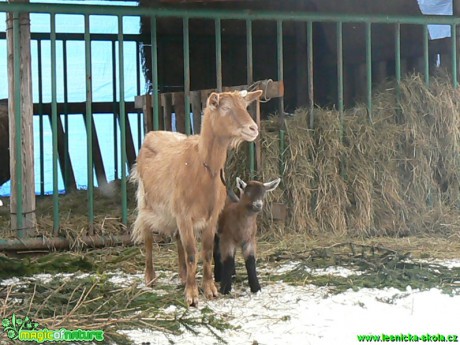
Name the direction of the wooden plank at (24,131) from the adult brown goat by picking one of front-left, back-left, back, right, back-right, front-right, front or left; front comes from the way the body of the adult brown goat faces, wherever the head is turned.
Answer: back

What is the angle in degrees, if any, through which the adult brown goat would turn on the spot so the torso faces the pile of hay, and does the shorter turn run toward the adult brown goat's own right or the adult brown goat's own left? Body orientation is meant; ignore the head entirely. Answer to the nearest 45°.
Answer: approximately 90° to the adult brown goat's own left

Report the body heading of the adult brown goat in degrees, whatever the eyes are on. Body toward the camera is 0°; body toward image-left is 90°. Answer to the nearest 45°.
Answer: approximately 315°
